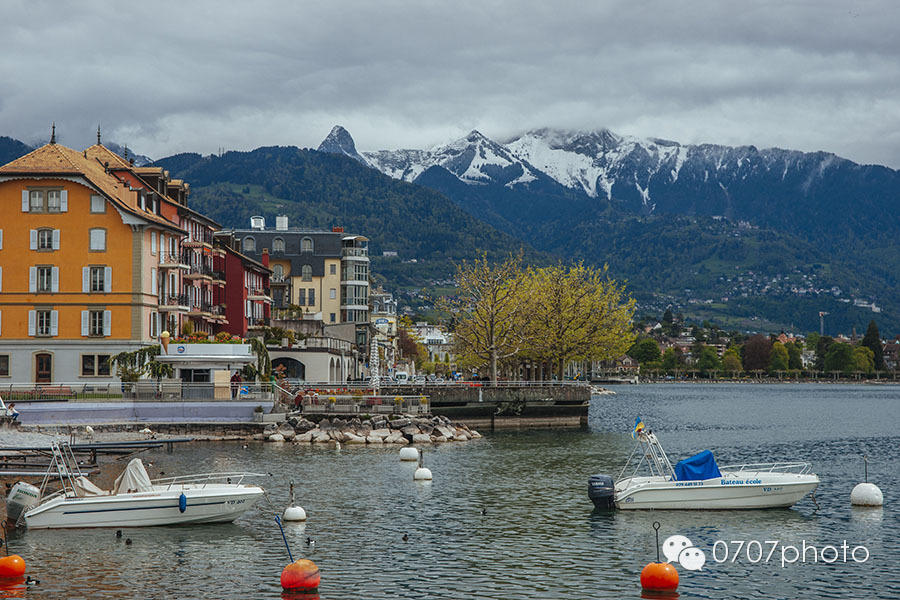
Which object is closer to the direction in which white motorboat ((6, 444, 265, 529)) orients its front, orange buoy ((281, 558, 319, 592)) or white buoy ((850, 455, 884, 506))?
the white buoy

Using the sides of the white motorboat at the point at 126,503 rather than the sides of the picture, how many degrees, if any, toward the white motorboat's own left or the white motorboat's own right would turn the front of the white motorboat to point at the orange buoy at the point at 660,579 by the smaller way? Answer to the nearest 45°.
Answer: approximately 45° to the white motorboat's own right

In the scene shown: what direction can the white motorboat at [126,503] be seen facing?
to the viewer's right

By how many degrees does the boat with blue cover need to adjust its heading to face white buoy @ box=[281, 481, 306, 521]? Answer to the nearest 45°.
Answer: approximately 135° to its right

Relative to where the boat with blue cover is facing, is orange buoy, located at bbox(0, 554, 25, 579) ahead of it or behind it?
behind

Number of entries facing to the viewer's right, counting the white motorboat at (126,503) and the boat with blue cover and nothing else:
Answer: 2

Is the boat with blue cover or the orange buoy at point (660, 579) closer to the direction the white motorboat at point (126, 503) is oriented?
the boat with blue cover

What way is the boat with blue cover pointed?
to the viewer's right

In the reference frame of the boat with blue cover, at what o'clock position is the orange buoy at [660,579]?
The orange buoy is roughly at 3 o'clock from the boat with blue cover.

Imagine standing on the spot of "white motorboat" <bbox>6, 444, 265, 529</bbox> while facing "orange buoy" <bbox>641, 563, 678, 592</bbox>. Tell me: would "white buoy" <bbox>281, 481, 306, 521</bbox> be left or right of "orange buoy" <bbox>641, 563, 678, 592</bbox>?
left

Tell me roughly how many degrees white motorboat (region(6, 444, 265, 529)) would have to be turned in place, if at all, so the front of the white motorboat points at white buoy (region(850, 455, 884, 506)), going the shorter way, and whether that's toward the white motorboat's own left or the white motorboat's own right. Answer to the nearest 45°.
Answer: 0° — it already faces it
